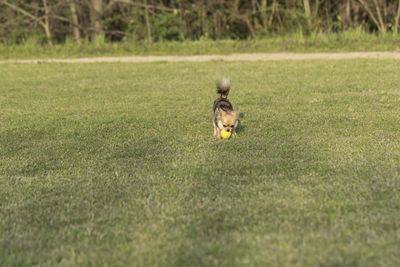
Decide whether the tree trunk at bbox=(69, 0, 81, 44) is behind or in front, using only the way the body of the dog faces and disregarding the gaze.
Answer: behind

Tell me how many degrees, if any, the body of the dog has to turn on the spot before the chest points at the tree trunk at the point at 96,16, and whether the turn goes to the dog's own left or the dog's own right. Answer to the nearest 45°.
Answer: approximately 180°

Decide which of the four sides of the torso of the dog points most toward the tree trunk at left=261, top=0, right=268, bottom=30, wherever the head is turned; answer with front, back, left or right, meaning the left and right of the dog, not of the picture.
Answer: back

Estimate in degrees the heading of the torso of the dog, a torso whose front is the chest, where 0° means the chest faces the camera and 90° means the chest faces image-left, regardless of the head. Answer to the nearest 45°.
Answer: approximately 0°

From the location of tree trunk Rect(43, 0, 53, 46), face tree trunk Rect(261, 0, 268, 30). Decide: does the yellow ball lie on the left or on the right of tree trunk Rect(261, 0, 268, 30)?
right
